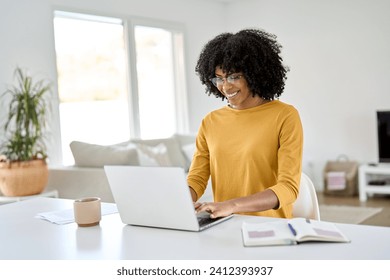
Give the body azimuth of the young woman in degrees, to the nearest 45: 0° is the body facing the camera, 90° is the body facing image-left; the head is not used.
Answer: approximately 45°

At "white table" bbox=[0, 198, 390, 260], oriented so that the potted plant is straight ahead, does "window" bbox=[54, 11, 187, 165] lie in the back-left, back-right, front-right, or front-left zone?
front-right

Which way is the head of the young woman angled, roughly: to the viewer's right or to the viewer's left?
to the viewer's left

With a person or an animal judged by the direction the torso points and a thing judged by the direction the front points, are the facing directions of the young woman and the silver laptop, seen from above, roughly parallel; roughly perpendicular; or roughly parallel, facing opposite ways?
roughly parallel, facing opposite ways

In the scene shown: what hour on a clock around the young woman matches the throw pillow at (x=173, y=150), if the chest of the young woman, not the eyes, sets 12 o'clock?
The throw pillow is roughly at 4 o'clock from the young woman.

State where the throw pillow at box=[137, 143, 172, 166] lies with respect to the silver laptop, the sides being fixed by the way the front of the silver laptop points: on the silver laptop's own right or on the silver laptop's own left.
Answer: on the silver laptop's own left

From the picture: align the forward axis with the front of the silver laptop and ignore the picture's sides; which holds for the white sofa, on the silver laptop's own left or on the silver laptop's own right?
on the silver laptop's own left

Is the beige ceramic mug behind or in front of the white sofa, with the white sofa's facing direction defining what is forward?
in front

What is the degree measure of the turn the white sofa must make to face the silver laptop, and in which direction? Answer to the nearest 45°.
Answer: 0° — it already faces it

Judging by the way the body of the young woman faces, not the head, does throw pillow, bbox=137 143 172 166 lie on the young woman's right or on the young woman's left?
on the young woman's right

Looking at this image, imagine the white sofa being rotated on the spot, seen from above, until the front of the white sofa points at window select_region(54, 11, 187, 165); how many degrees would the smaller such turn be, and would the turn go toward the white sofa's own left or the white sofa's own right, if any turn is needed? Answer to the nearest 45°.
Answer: approximately 180°

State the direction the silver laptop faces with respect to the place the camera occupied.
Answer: facing away from the viewer and to the right of the viewer

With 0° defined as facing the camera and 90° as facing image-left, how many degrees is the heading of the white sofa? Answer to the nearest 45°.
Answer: approximately 0°

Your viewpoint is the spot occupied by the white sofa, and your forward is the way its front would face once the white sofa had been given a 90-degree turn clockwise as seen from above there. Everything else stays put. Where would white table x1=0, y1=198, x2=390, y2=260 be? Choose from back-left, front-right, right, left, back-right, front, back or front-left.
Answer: left

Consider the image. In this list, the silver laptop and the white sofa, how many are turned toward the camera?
1

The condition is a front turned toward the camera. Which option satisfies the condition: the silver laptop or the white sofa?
the white sofa

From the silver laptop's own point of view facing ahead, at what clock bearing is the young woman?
The young woman is roughly at 12 o'clock from the silver laptop.
